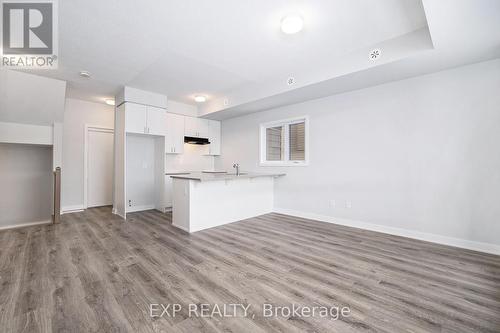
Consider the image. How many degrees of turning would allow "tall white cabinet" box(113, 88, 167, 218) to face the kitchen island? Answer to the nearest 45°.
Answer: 0° — it already faces it

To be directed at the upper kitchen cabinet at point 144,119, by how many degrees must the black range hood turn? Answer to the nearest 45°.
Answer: approximately 90° to its right

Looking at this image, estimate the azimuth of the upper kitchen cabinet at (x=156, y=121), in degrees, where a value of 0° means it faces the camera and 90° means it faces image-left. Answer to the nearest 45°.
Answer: approximately 315°

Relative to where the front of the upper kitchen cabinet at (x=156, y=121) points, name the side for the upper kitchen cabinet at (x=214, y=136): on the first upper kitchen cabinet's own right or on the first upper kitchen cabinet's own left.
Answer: on the first upper kitchen cabinet's own left

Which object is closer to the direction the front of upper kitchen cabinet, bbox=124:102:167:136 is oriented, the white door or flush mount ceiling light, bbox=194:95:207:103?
the flush mount ceiling light

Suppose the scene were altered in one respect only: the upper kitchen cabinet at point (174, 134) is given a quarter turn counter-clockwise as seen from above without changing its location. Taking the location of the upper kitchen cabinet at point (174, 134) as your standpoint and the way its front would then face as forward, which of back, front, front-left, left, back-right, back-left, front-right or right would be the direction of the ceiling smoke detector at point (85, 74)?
back

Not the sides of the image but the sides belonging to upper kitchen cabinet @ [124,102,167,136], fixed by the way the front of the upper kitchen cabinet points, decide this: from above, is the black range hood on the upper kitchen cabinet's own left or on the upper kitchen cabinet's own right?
on the upper kitchen cabinet's own left
